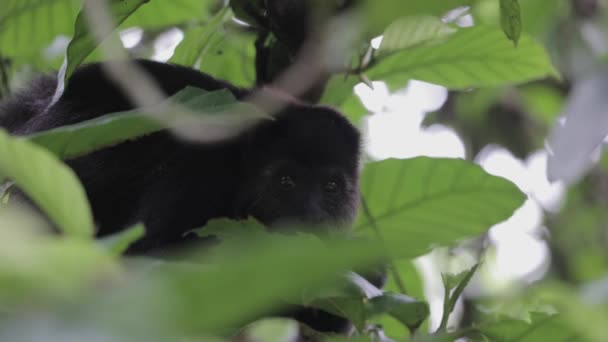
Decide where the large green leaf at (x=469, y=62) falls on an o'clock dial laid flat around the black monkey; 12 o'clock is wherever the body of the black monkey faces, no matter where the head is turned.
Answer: The large green leaf is roughly at 11 o'clock from the black monkey.

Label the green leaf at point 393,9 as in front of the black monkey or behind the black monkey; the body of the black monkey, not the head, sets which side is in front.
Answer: in front

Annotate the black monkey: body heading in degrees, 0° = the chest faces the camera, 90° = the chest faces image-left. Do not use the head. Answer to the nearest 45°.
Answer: approximately 315°

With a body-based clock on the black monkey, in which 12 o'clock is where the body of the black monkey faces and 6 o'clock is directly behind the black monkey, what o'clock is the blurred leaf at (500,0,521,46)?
The blurred leaf is roughly at 12 o'clock from the black monkey.

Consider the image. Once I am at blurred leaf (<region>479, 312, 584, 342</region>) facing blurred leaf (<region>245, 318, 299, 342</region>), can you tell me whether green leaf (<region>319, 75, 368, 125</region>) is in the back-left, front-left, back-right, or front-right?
front-right

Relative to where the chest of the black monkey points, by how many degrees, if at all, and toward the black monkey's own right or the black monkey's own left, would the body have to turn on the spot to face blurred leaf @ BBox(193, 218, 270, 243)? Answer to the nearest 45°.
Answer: approximately 45° to the black monkey's own right

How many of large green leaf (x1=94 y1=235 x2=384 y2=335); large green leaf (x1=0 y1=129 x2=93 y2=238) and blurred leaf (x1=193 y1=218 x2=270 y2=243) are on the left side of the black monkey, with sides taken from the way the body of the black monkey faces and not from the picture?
0

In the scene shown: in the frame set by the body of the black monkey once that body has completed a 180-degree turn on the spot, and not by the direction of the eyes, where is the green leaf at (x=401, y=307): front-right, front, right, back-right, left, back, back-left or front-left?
back-left
